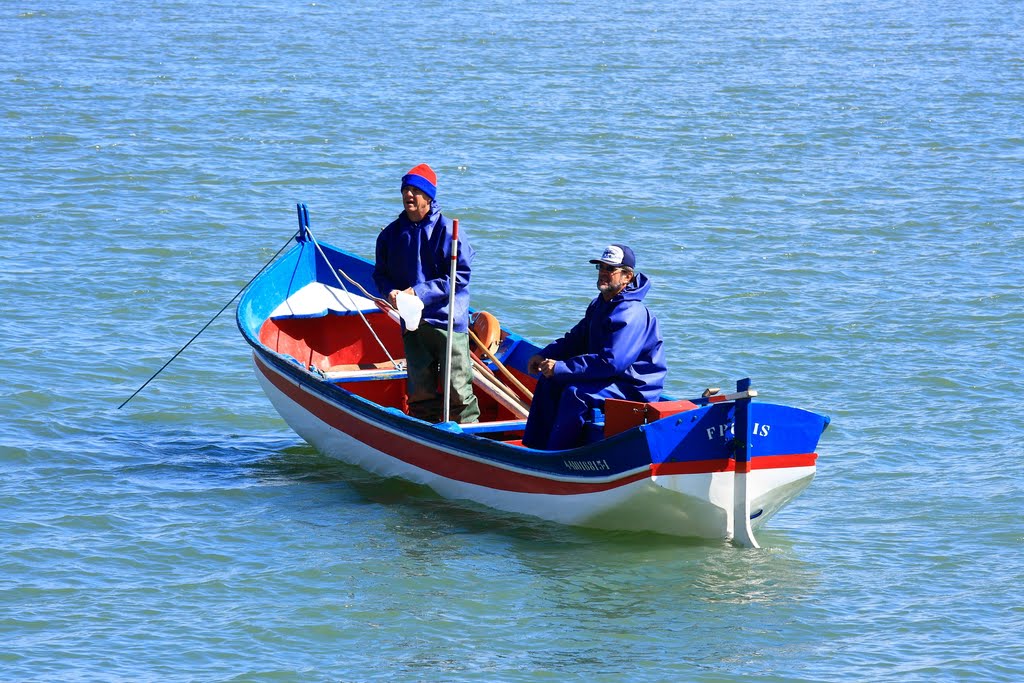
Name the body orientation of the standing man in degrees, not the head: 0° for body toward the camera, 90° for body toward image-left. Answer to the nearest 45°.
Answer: approximately 45°

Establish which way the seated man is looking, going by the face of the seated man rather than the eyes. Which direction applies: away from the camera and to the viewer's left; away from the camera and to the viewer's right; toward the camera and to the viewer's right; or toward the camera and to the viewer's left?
toward the camera and to the viewer's left

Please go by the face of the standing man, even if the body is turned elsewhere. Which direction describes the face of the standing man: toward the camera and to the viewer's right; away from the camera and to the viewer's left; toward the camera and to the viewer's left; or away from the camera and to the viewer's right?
toward the camera and to the viewer's left

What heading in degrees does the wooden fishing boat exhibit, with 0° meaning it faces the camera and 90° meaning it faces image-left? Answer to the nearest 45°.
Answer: approximately 135°

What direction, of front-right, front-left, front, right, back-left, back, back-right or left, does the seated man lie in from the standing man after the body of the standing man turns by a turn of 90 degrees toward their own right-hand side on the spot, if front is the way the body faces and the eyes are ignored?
back
